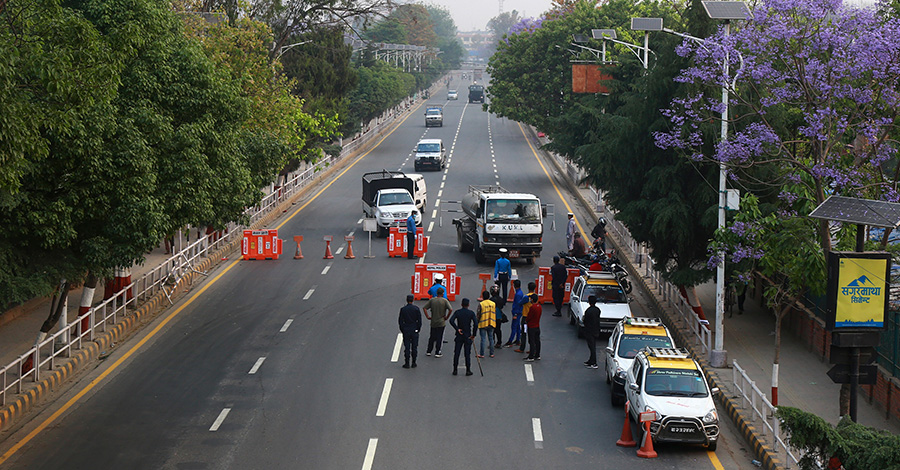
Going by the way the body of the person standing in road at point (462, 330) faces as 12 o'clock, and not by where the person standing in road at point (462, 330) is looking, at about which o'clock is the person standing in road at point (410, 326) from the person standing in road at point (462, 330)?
the person standing in road at point (410, 326) is roughly at 9 o'clock from the person standing in road at point (462, 330).

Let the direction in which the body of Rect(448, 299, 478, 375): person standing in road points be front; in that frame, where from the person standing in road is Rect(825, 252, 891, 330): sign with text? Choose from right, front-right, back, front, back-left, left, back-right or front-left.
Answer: back-right

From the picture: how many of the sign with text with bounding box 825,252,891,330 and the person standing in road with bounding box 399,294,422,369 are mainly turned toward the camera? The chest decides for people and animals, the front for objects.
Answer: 1

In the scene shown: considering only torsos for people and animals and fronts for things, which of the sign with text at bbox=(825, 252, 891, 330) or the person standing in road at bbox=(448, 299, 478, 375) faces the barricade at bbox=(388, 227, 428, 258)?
the person standing in road

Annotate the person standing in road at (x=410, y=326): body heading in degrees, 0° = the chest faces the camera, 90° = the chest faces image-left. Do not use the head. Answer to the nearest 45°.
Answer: approximately 180°

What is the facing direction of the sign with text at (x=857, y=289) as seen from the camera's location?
facing the viewer

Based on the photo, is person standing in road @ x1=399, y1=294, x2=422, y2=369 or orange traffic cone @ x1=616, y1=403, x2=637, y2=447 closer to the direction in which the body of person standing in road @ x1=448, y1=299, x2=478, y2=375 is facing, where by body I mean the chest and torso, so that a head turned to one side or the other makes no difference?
the person standing in road

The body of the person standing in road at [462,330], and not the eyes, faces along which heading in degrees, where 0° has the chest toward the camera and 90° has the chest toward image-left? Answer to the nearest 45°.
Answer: approximately 180°

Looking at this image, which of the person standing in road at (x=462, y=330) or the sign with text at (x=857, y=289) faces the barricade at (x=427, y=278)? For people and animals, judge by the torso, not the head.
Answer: the person standing in road

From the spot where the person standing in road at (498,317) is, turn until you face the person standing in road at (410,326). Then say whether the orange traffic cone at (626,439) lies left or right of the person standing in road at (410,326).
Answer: left

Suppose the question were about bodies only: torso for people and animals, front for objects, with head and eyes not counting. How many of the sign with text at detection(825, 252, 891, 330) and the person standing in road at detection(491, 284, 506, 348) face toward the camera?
1

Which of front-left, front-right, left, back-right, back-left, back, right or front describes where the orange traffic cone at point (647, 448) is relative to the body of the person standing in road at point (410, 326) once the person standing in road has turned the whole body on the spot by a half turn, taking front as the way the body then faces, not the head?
front-left
